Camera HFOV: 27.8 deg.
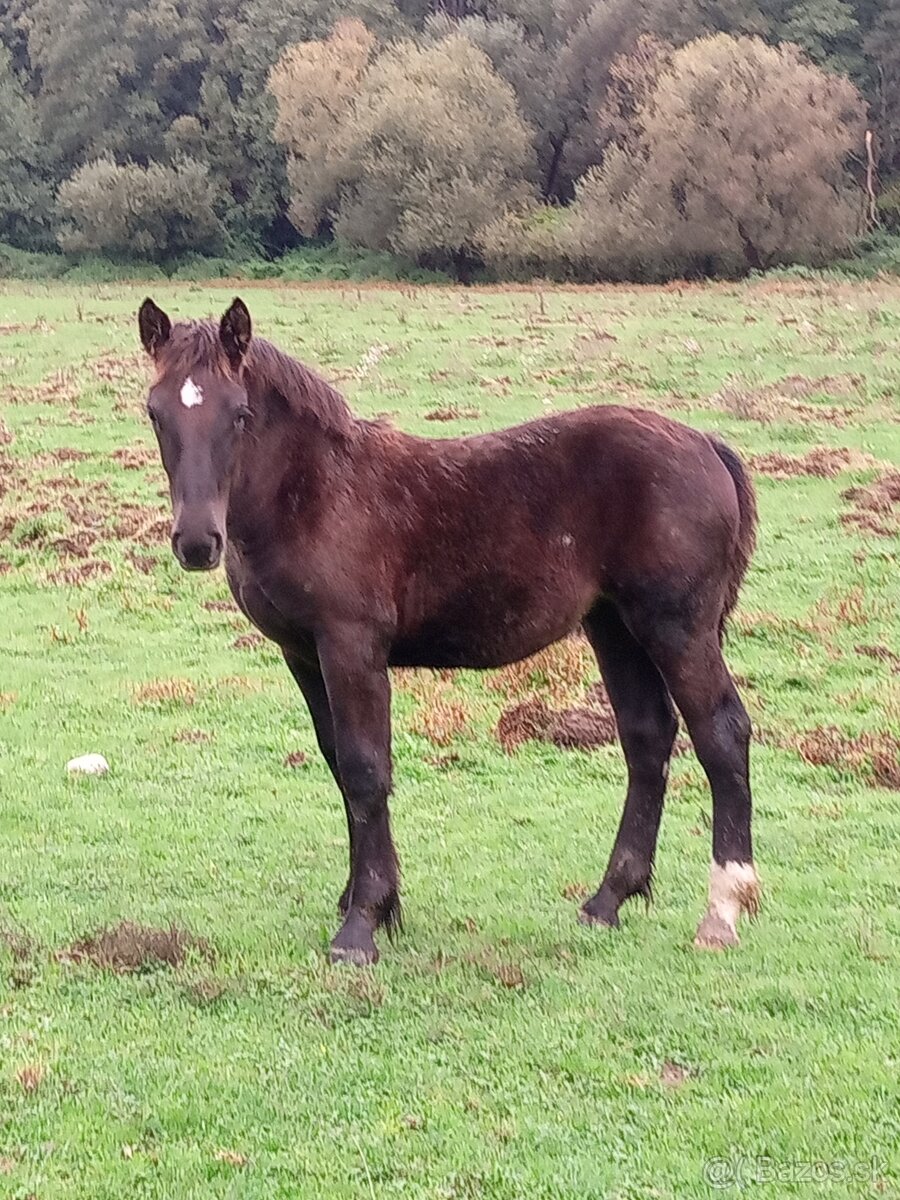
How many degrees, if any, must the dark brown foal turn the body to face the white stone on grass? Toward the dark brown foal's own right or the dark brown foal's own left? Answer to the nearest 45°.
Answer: approximately 45° to the dark brown foal's own right

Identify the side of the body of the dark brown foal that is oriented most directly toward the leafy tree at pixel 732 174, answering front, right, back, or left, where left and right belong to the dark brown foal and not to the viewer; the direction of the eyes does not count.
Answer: right

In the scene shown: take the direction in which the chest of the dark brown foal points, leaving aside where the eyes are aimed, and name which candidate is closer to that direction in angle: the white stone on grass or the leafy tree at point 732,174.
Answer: the white stone on grass

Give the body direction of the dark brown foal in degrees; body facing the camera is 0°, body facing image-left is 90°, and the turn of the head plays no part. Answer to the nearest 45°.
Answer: approximately 90°

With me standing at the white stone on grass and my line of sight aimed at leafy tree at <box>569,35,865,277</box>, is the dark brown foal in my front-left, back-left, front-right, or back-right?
back-right
